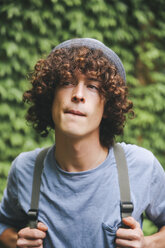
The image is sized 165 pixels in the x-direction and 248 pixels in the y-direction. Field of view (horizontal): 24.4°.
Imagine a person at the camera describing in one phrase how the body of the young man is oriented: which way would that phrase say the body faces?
toward the camera
